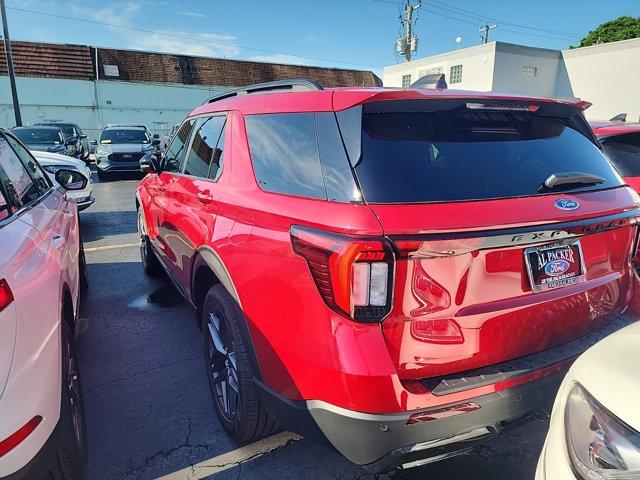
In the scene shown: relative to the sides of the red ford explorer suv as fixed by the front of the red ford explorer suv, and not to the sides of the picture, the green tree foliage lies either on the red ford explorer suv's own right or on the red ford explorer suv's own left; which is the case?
on the red ford explorer suv's own right

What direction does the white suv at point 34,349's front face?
away from the camera

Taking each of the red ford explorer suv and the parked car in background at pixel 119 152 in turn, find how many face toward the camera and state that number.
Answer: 1

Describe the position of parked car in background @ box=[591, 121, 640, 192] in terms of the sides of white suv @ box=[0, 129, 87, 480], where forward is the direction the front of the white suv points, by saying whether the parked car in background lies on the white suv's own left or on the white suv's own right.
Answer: on the white suv's own right

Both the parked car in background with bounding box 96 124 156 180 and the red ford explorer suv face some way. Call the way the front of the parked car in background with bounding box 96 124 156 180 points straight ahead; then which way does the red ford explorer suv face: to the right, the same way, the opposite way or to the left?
the opposite way

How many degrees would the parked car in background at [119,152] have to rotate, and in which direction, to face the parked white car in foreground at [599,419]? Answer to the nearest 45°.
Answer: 0° — it already faces it

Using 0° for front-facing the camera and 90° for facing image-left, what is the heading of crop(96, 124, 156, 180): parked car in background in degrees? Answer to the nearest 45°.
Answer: approximately 0°

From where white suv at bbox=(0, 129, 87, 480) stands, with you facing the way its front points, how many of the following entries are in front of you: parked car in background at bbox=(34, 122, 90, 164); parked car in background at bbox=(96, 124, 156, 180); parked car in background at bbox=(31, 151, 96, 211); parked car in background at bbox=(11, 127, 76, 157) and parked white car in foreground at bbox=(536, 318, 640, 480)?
4

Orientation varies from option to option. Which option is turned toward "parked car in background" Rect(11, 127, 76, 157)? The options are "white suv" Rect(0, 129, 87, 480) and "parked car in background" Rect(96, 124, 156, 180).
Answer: the white suv

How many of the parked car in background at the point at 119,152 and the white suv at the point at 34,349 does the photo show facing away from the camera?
1

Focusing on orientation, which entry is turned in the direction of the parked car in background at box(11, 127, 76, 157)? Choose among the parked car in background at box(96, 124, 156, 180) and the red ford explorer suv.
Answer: the red ford explorer suv

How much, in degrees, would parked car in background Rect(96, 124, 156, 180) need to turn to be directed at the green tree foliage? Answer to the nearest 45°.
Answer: approximately 90° to its left

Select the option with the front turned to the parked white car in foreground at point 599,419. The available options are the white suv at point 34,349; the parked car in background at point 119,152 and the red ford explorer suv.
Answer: the parked car in background at point 119,152

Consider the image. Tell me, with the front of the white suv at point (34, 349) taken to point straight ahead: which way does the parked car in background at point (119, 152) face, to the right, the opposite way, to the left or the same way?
the opposite way

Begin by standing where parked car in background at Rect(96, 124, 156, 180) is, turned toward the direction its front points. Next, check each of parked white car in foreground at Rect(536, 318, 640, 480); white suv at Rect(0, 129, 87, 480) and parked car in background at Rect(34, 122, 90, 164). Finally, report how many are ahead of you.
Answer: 2

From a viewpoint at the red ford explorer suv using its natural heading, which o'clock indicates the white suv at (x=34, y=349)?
The white suv is roughly at 10 o'clock from the red ford explorer suv.

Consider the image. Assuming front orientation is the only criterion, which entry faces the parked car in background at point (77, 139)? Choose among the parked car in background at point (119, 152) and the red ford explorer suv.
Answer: the red ford explorer suv
